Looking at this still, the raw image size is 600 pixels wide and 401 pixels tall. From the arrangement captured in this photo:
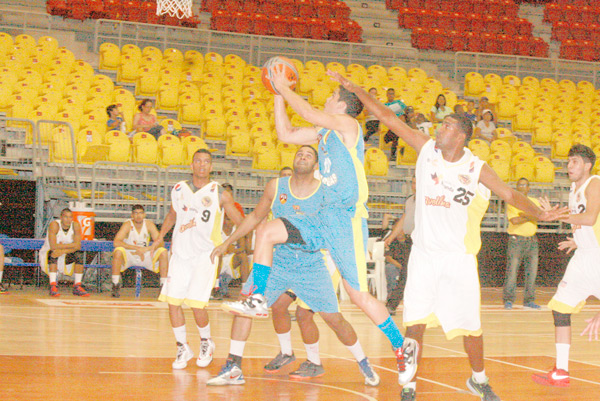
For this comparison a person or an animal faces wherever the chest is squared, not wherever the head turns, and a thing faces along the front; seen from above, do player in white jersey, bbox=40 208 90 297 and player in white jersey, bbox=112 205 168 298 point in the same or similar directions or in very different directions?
same or similar directions

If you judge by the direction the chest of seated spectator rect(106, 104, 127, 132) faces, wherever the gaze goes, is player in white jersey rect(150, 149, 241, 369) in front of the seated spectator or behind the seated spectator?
in front

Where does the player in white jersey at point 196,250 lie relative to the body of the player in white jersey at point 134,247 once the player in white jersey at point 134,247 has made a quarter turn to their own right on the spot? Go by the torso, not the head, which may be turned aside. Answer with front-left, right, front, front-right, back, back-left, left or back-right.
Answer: left

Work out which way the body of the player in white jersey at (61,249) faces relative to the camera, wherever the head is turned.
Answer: toward the camera

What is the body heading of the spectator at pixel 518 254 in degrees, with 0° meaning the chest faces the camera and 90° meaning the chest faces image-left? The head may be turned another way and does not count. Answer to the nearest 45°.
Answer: approximately 0°

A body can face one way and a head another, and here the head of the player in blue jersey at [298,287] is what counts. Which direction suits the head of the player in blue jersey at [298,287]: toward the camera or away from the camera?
toward the camera

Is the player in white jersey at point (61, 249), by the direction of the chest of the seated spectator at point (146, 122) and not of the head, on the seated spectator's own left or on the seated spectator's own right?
on the seated spectator's own right

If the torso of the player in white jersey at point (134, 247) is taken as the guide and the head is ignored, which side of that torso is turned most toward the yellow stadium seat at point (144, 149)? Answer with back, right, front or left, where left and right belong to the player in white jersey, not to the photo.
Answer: back

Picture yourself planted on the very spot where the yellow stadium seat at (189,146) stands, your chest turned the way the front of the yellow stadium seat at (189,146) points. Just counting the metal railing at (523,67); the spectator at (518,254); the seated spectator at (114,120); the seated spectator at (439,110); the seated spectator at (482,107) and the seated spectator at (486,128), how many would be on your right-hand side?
1

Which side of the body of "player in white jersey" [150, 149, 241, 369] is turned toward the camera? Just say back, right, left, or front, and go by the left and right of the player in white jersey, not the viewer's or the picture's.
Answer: front

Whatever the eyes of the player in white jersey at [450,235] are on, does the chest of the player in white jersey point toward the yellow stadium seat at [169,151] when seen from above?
no

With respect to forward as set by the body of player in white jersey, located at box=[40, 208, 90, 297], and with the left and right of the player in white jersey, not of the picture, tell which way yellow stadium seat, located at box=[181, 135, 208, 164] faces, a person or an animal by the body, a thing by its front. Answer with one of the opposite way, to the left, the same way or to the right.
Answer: the same way

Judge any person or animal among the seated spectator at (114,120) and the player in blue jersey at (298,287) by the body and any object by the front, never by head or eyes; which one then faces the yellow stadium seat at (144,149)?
the seated spectator

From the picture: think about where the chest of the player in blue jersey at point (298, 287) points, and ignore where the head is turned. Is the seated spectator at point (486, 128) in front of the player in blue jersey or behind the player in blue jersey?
behind

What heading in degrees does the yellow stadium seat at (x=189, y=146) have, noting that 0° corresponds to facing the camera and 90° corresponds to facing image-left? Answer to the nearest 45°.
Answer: approximately 0°

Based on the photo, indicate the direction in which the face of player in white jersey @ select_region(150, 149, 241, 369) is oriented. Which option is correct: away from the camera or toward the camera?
toward the camera

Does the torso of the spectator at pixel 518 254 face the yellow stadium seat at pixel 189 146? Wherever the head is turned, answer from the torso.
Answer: no

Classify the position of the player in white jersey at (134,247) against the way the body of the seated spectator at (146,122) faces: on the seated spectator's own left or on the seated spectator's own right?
on the seated spectator's own right

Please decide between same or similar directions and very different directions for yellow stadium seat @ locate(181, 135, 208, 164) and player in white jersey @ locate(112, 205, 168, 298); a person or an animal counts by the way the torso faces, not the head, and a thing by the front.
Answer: same or similar directions

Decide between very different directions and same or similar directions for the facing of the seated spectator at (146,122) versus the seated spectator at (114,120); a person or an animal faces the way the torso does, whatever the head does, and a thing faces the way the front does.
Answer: same or similar directions

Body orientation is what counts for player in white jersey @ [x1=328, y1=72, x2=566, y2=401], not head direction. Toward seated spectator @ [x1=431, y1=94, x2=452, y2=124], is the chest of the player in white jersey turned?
no

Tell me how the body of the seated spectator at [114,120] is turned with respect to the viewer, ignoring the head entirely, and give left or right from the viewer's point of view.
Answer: facing the viewer and to the right of the viewer
